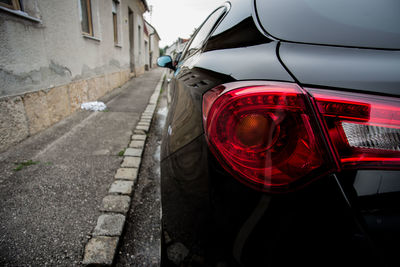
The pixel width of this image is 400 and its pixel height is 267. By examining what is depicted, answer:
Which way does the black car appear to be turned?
away from the camera
